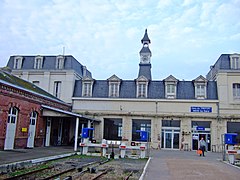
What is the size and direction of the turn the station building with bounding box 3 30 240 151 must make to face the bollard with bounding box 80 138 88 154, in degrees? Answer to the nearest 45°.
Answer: approximately 45° to its right

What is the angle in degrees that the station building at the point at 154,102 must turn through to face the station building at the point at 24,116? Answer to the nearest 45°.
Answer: approximately 45° to its right

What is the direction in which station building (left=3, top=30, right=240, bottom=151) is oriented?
toward the camera

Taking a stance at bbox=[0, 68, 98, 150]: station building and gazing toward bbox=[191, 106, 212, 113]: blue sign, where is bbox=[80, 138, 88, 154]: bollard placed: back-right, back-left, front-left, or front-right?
front-right

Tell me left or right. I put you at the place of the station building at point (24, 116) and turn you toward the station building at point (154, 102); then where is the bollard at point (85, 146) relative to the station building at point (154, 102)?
right
